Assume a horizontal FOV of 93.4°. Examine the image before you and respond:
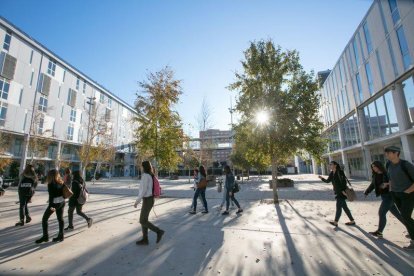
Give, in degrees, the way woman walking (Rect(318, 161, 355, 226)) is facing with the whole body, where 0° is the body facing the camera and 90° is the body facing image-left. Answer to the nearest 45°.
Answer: approximately 90°

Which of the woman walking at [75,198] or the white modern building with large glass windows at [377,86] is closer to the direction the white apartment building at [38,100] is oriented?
the white modern building with large glass windows

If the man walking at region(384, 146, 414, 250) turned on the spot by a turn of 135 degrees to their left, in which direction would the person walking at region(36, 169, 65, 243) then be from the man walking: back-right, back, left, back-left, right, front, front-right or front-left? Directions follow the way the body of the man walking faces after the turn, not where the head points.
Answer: back-right

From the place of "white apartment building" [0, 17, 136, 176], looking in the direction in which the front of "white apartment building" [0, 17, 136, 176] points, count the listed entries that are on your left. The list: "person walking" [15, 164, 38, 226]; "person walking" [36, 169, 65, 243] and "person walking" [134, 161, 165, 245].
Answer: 0

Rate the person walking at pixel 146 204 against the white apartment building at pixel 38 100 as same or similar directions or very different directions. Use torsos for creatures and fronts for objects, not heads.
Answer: very different directions

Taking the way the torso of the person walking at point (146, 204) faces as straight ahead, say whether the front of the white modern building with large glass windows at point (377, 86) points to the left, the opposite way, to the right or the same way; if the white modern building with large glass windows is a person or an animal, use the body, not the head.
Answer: the same way

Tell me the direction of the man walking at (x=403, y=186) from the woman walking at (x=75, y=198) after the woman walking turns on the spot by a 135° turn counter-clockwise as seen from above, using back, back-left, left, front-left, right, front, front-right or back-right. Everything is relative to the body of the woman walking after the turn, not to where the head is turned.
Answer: front

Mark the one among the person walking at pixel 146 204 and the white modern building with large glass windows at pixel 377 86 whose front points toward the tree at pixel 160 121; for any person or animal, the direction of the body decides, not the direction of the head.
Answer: the white modern building with large glass windows

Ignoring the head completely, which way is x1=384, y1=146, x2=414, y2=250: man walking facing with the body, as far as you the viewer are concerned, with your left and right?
facing the viewer and to the left of the viewer

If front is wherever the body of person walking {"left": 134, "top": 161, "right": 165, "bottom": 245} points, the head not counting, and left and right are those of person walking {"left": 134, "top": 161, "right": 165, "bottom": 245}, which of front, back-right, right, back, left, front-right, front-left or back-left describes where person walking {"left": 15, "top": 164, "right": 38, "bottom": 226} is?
front-right

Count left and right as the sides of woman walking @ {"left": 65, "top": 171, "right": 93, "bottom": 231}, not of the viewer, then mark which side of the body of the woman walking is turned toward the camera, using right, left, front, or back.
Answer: left

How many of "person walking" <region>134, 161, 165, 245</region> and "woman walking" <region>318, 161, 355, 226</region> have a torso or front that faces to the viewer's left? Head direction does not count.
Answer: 2

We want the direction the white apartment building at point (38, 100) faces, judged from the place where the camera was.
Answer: facing the viewer and to the right of the viewer

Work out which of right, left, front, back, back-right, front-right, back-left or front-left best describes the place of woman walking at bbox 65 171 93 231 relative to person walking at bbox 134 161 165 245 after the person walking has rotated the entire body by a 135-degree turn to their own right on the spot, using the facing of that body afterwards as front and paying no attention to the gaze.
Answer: left

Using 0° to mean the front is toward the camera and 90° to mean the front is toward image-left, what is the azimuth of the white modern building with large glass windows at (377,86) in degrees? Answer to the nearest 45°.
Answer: approximately 45°

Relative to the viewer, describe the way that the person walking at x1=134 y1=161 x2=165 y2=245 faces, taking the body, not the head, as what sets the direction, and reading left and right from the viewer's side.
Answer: facing to the left of the viewer

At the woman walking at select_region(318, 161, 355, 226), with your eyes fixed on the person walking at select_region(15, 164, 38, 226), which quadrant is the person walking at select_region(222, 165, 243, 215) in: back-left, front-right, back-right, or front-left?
front-right
